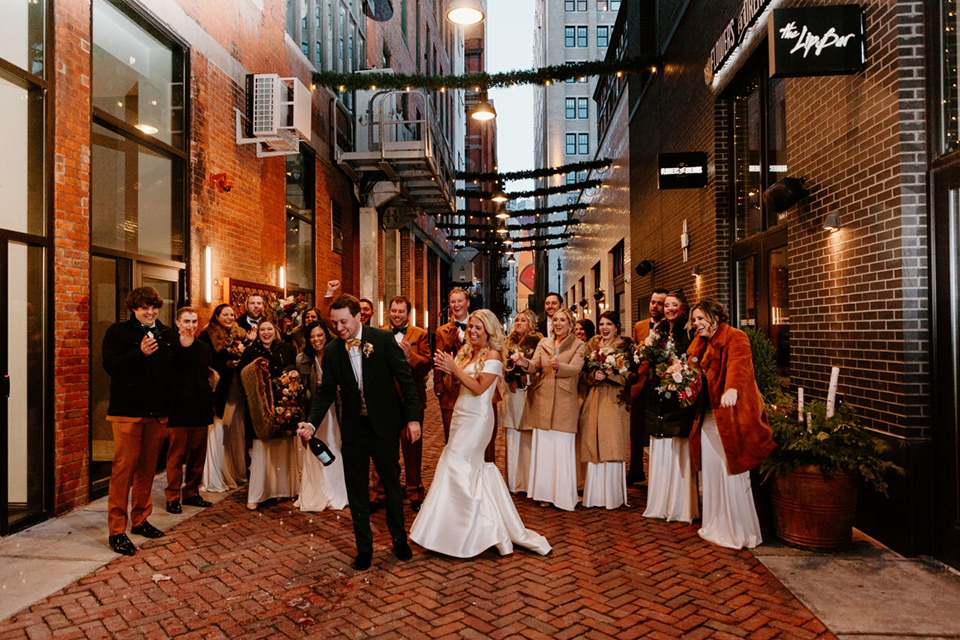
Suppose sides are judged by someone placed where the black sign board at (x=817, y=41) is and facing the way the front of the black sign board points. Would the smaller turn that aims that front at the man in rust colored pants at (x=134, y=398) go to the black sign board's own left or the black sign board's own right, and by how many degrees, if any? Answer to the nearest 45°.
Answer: approximately 45° to the black sign board's own right

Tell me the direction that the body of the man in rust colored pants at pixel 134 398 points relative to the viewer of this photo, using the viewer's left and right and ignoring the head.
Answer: facing the viewer and to the right of the viewer

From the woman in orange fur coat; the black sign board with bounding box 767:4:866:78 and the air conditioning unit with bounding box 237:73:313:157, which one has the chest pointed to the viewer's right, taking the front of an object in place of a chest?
the air conditioning unit

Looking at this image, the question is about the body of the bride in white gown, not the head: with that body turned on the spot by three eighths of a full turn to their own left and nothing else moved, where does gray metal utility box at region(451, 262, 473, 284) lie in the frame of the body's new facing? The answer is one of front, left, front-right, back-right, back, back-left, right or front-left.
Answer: left

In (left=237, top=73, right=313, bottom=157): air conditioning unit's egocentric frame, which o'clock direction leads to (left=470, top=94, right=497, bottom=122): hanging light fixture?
The hanging light fixture is roughly at 11 o'clock from the air conditioning unit.

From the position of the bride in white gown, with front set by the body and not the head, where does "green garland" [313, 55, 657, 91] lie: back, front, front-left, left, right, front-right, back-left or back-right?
back-right

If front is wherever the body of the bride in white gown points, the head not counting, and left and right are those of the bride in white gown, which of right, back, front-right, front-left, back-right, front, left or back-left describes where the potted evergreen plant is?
back-left

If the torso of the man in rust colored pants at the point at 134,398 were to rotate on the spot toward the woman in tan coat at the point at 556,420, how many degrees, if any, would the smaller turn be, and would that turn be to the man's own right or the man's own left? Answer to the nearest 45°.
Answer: approximately 45° to the man's own left

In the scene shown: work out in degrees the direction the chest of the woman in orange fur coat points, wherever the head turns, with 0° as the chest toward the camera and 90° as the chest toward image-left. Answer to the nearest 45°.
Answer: approximately 45°

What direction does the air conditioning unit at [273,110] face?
to the viewer's right
